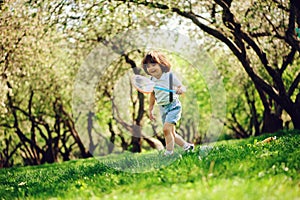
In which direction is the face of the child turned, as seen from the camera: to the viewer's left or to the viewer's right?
to the viewer's left

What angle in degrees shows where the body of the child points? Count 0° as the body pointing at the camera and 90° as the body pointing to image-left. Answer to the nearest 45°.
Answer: approximately 45°
